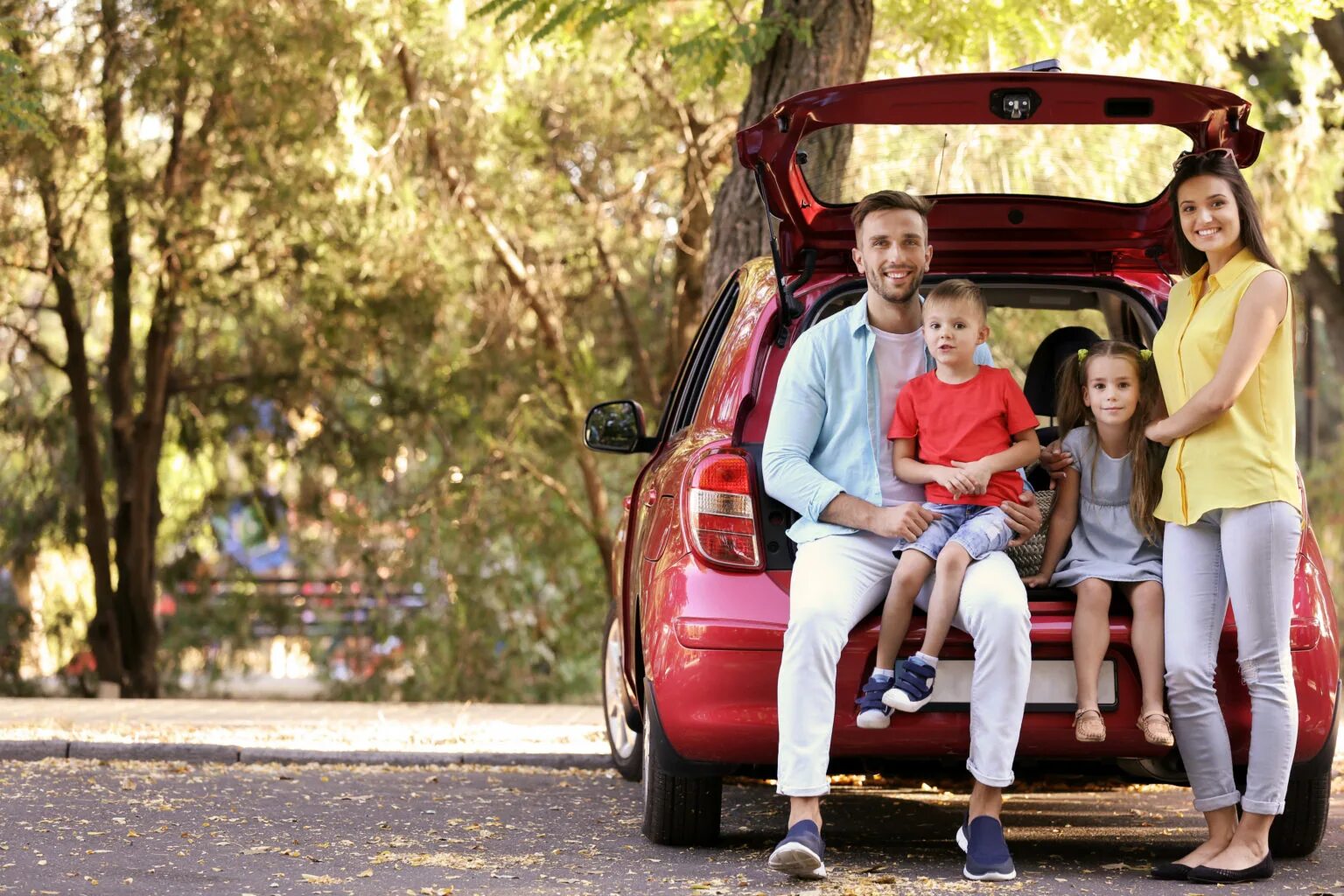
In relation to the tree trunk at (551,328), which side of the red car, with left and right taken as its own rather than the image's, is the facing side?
front

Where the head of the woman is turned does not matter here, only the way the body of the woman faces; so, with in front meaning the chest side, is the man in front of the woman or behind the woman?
in front

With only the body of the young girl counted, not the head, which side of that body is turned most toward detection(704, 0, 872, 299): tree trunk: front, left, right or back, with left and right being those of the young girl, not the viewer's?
back

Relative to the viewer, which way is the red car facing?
away from the camera

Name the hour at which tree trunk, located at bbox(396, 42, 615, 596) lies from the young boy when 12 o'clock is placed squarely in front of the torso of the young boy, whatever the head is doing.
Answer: The tree trunk is roughly at 4 o'clock from the young boy.

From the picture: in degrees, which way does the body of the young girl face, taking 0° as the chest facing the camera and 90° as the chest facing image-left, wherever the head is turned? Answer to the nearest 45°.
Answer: approximately 0°

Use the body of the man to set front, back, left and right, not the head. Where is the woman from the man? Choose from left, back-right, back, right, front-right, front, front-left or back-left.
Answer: left

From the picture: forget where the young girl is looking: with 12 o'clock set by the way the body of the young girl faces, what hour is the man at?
The man is roughly at 2 o'clock from the young girl.

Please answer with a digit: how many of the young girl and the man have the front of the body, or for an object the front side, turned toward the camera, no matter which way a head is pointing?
2

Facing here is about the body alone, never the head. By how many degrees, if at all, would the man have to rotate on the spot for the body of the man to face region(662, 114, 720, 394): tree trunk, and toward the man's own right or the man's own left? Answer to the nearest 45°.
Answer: approximately 180°

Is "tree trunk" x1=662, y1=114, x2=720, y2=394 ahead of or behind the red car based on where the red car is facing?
ahead

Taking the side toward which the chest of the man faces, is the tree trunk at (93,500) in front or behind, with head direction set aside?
behind
